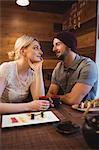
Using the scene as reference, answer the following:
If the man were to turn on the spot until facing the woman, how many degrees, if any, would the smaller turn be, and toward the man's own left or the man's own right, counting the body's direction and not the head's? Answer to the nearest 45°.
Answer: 0° — they already face them

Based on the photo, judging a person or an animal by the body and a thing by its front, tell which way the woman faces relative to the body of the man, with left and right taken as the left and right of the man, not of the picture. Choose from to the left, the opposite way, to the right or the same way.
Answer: to the left

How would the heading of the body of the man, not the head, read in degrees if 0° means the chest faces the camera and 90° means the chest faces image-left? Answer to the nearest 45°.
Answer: approximately 45°

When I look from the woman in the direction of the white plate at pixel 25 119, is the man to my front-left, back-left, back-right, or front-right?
back-left

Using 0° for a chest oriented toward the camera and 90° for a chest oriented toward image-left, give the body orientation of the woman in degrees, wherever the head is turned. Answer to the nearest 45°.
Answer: approximately 315°

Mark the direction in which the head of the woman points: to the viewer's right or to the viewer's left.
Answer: to the viewer's right

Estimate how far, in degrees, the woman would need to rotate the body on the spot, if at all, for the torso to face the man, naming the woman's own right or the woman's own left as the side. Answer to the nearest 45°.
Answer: approximately 45° to the woman's own left
